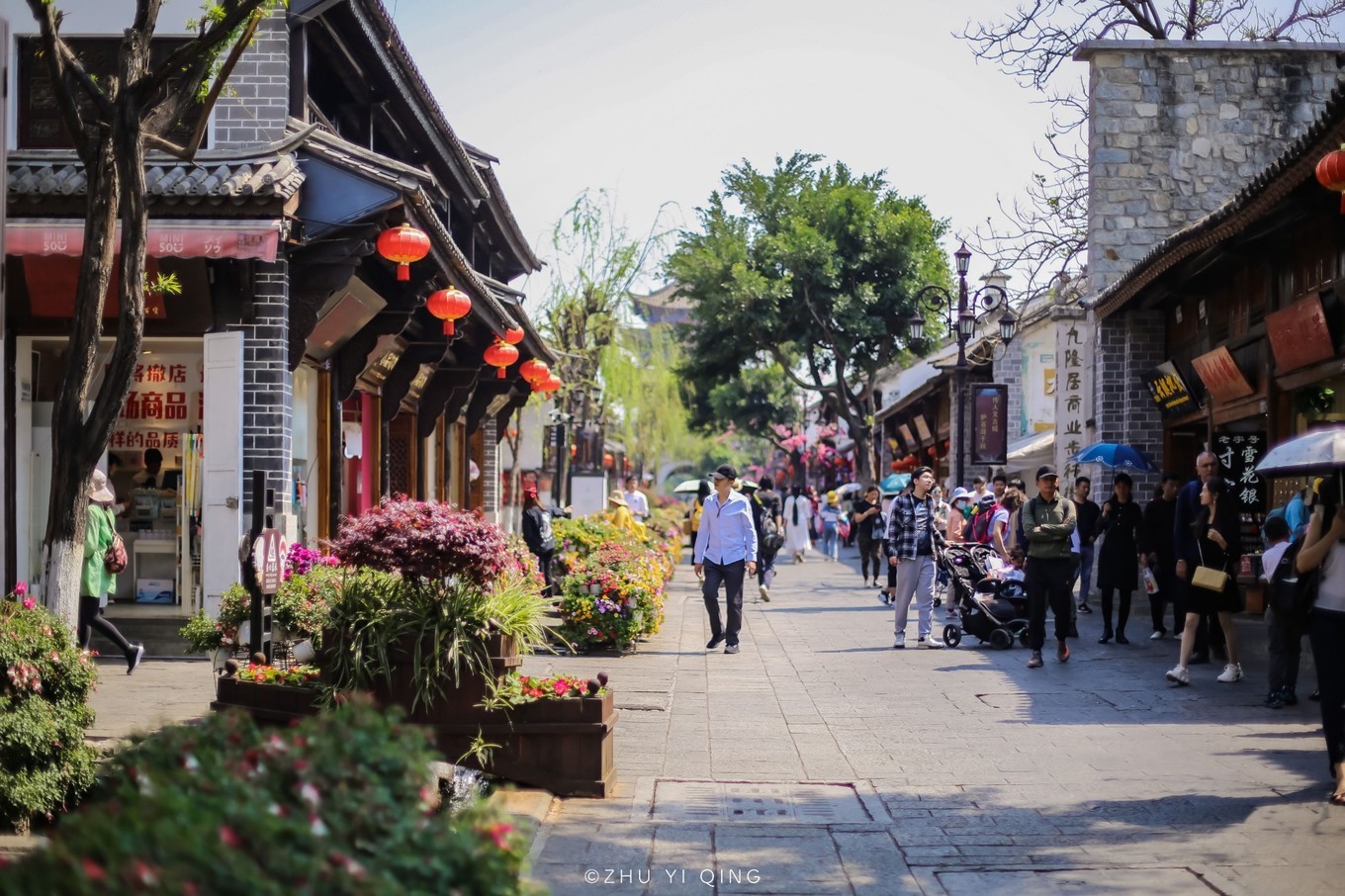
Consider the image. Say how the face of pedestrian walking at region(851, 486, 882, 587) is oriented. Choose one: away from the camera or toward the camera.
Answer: toward the camera

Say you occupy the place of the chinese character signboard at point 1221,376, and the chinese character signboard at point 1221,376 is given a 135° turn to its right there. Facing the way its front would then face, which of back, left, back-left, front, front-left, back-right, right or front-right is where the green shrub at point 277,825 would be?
back

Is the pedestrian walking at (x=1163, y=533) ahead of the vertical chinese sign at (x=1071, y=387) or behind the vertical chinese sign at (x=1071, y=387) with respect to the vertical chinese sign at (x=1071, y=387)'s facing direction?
ahead

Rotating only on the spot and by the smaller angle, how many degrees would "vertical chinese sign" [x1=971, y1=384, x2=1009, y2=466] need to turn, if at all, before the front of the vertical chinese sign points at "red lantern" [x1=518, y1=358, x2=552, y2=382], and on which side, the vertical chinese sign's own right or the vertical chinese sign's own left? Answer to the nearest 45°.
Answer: approximately 45° to the vertical chinese sign's own right

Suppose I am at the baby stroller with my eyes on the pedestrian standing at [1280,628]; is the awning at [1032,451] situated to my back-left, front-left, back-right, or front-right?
back-left

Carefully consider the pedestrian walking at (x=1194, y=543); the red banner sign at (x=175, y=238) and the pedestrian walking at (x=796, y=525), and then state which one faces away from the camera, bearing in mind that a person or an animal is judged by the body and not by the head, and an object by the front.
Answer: the pedestrian walking at (x=796, y=525)

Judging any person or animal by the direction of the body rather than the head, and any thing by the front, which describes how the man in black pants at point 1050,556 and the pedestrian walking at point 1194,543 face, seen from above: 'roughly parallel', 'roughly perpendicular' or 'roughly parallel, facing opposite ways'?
roughly parallel

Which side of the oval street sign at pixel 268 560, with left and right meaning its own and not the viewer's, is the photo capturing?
front

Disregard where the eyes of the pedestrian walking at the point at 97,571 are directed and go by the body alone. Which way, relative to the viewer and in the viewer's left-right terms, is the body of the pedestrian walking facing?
facing to the left of the viewer

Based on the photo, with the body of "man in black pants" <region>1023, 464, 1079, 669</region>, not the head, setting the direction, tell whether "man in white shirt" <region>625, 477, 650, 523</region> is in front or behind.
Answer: behind

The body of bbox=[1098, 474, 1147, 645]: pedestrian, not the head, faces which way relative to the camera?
toward the camera

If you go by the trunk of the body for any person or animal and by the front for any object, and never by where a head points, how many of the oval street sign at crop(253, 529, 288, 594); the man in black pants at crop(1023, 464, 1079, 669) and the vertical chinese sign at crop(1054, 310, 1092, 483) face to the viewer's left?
0

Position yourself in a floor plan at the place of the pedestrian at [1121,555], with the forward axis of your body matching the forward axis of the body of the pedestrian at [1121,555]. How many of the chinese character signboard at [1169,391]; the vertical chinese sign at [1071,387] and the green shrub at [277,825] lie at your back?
2

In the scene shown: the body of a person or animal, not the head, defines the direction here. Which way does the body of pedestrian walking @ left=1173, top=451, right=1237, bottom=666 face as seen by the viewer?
toward the camera

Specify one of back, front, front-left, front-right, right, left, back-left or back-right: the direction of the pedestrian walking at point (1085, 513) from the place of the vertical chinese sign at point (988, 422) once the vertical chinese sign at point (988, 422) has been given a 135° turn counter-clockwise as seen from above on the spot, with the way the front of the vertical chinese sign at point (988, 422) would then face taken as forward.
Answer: back-right
